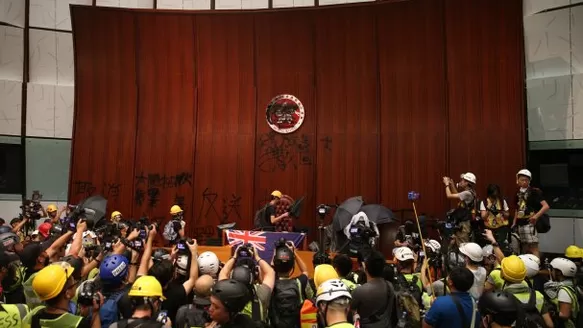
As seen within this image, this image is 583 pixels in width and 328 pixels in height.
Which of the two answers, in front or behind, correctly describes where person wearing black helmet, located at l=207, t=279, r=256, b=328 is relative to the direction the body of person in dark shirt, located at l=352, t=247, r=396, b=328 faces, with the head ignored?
behind

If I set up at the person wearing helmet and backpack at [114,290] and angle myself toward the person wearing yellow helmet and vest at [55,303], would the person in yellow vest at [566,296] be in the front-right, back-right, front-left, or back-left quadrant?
back-left

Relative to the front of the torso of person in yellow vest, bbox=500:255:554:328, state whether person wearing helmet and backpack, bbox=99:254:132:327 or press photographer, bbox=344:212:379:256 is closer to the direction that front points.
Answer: the press photographer

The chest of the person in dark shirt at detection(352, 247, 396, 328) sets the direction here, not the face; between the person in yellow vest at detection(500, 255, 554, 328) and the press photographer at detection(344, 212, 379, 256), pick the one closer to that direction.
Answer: the press photographer

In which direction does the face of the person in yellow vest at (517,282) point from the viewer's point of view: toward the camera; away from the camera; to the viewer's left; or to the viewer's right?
away from the camera

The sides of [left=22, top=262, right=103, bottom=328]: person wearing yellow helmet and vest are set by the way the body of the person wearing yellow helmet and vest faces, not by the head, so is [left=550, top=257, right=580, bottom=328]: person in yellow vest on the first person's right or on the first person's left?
on the first person's right

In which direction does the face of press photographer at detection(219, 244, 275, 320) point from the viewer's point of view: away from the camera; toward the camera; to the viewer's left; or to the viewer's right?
away from the camera

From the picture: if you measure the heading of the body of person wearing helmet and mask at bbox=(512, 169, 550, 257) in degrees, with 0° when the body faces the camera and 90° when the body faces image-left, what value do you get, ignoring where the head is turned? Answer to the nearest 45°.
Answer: approximately 45°

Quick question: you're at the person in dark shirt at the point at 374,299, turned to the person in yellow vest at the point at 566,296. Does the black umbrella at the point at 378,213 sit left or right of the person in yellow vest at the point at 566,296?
left

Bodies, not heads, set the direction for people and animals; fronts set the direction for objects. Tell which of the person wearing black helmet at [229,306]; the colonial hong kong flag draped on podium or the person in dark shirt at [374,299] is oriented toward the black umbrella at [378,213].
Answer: the person in dark shirt at [374,299]

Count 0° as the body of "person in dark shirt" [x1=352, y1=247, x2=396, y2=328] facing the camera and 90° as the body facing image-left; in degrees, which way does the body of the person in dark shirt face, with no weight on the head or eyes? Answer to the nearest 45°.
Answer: approximately 180°
